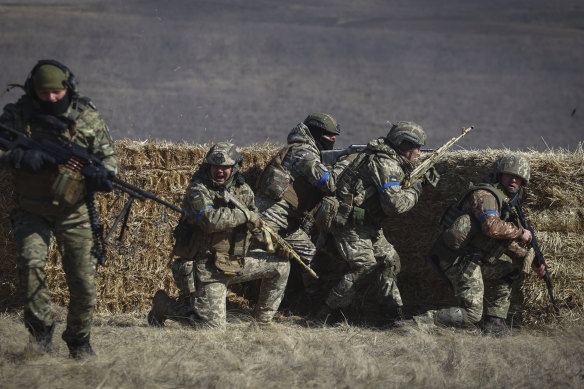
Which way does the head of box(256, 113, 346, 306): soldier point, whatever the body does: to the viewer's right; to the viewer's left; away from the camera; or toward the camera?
to the viewer's right

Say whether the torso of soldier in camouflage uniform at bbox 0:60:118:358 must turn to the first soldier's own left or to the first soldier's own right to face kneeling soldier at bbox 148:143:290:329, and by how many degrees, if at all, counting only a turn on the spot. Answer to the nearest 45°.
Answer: approximately 135° to the first soldier's own left

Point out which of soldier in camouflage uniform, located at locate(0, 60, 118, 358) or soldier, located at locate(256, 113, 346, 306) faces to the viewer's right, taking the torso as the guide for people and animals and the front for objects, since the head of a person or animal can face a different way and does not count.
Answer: the soldier

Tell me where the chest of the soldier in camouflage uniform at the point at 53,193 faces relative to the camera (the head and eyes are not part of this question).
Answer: toward the camera

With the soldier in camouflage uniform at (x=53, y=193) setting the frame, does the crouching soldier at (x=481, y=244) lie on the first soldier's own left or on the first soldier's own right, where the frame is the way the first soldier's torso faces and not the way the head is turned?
on the first soldier's own left

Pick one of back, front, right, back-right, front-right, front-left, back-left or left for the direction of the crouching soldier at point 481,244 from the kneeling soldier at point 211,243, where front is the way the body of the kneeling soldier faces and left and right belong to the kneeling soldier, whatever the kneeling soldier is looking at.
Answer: front-left

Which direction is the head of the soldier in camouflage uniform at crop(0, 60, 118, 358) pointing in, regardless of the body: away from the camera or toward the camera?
toward the camera

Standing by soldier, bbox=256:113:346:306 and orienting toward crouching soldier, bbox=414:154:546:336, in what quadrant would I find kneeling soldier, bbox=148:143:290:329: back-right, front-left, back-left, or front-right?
back-right

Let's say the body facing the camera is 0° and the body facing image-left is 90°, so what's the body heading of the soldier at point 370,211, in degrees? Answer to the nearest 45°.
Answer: approximately 270°

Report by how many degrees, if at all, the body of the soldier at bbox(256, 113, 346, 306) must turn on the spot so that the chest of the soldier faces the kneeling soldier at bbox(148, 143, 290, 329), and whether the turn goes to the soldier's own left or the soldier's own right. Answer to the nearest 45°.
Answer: approximately 135° to the soldier's own right

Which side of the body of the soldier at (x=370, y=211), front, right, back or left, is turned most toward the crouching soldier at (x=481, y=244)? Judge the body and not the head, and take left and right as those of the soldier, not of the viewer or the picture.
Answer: front

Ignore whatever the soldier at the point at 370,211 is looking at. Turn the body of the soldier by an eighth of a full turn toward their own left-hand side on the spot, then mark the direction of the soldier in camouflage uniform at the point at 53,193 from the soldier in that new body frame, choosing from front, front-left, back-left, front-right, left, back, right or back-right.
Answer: back

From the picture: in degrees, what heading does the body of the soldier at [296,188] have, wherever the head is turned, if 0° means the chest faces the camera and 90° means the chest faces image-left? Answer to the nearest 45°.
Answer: approximately 270°

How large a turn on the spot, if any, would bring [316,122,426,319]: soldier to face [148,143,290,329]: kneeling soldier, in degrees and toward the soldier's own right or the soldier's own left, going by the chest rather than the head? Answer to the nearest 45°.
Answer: approximately 135° to the soldier's own right

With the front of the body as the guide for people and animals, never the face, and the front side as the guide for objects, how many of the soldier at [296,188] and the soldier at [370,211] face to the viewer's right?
2
